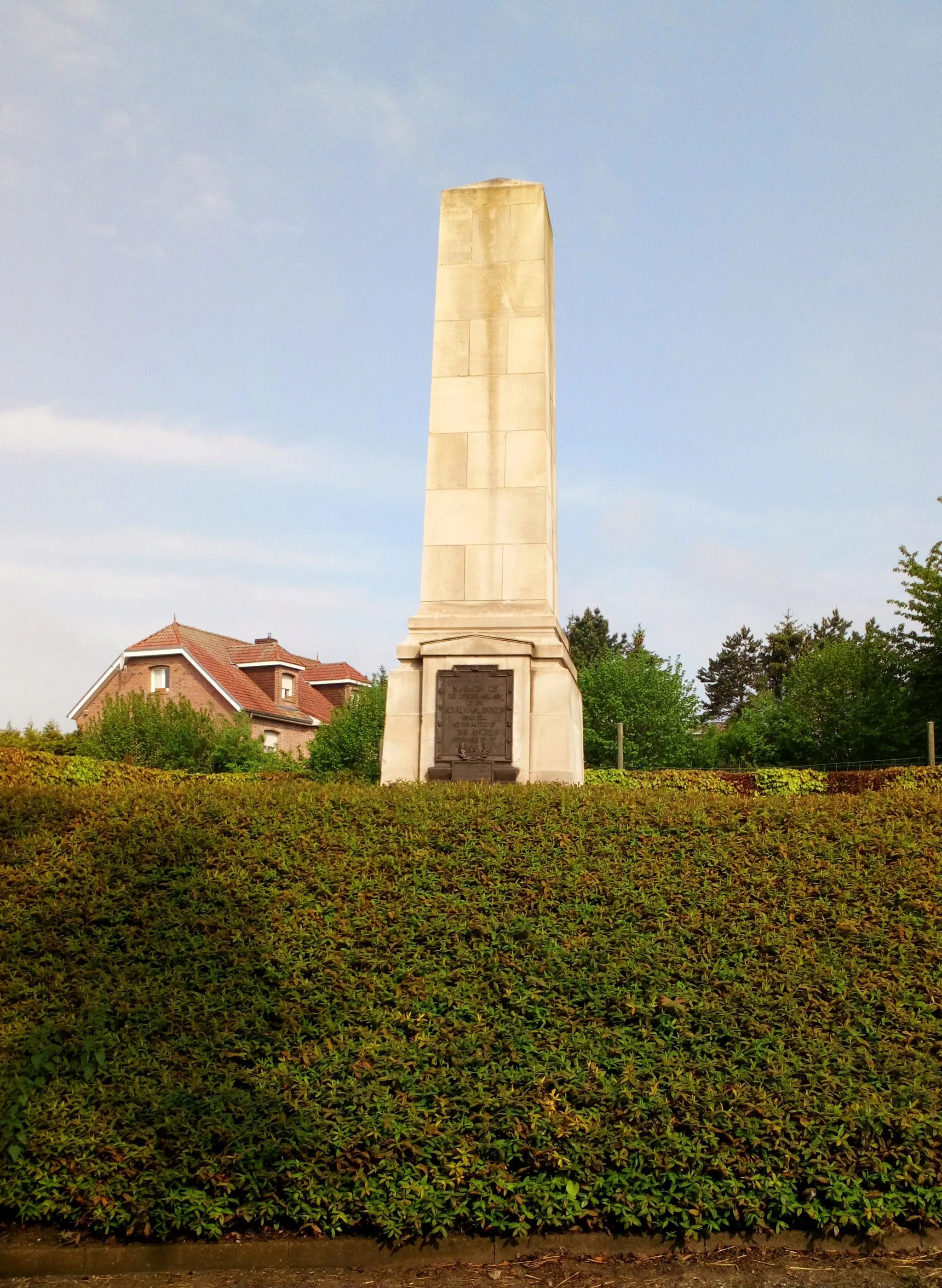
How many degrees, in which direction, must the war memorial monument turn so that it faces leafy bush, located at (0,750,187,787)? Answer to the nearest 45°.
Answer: approximately 90° to its right

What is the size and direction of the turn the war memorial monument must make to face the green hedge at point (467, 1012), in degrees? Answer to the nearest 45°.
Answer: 0° — it already faces it

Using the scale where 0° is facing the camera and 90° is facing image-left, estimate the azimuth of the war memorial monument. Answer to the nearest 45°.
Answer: approximately 0°

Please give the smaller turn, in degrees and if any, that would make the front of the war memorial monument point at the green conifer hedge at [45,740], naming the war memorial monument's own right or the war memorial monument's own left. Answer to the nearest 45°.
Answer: approximately 135° to the war memorial monument's own right

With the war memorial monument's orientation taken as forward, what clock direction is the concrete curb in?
The concrete curb is roughly at 12 o'clock from the war memorial monument.

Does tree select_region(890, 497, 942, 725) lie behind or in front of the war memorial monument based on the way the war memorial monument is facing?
behind

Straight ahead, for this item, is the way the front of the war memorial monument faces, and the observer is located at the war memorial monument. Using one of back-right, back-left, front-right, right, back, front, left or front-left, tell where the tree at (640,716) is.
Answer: back

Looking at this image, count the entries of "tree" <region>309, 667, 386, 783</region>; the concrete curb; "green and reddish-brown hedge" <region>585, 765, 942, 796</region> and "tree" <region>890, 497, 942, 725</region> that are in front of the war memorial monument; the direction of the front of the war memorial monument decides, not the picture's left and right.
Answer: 1

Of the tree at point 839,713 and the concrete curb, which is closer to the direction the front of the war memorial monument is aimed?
the concrete curb

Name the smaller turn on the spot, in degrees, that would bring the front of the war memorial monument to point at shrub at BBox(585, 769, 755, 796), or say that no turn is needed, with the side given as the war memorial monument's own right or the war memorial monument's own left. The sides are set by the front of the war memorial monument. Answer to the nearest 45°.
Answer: approximately 135° to the war memorial monument's own left

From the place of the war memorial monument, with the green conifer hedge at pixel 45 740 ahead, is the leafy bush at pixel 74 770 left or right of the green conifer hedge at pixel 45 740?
left
